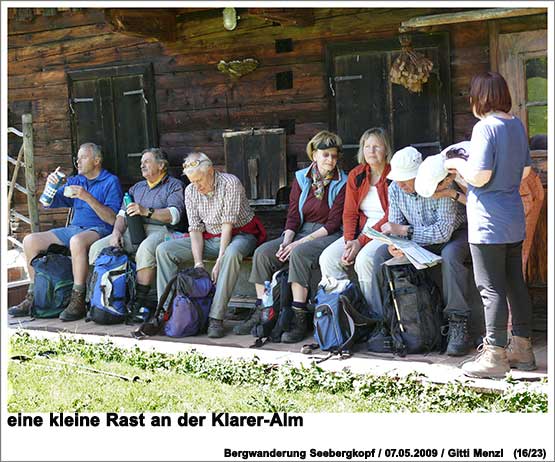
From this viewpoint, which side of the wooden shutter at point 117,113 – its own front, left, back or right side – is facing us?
front

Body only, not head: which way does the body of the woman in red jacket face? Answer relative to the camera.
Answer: toward the camera

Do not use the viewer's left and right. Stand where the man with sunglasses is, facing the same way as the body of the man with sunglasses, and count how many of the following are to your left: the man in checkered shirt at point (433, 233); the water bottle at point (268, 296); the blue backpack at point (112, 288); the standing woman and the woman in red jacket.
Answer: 4

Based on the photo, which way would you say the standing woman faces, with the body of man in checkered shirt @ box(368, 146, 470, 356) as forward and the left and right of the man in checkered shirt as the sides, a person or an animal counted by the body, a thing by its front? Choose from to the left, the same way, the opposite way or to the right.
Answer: to the right

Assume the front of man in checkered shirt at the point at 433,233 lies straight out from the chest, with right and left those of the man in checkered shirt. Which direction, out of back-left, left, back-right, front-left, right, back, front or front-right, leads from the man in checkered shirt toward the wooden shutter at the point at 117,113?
right

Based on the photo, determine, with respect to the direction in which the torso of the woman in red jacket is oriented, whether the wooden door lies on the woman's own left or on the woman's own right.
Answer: on the woman's own left

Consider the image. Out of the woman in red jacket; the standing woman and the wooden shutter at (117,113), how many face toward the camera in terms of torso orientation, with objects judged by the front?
2

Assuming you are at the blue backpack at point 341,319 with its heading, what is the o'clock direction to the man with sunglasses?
The man with sunglasses is roughly at 3 o'clock from the blue backpack.

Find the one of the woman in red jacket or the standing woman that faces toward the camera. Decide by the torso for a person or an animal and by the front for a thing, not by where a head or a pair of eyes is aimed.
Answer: the woman in red jacket

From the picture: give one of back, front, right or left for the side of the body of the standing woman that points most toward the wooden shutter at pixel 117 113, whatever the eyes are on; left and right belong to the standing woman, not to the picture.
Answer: front

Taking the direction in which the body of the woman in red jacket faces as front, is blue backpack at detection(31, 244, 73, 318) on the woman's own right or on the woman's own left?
on the woman's own right

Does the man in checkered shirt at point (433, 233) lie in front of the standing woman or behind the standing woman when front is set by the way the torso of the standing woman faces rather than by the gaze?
in front

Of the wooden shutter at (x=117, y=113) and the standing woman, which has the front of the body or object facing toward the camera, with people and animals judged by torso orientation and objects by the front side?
the wooden shutter

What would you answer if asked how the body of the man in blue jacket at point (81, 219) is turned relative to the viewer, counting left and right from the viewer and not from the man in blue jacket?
facing the viewer and to the left of the viewer

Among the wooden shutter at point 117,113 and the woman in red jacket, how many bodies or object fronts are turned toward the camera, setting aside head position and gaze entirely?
2

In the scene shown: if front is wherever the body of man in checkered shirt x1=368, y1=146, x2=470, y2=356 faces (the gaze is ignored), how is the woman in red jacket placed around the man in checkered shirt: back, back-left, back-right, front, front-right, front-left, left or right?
right
